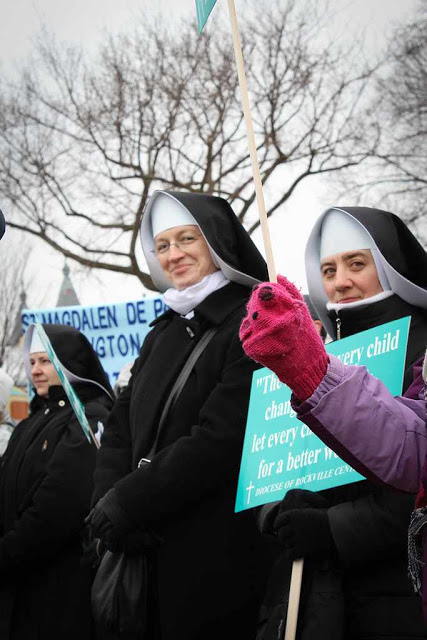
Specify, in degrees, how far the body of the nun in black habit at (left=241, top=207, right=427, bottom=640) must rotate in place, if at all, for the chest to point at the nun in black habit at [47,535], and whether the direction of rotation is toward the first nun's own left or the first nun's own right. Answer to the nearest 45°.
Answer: approximately 90° to the first nun's own right

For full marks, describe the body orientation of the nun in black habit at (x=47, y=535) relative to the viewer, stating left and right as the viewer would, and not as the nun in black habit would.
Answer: facing the viewer and to the left of the viewer

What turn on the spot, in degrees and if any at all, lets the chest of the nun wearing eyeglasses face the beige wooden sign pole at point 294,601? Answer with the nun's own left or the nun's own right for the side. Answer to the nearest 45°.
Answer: approximately 90° to the nun's own left

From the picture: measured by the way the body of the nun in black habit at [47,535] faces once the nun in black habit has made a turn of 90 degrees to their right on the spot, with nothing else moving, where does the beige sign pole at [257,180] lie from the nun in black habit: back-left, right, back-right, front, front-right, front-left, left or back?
back-left

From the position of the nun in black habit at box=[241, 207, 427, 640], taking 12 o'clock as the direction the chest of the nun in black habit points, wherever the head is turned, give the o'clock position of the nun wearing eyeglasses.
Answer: The nun wearing eyeglasses is roughly at 3 o'clock from the nun in black habit.

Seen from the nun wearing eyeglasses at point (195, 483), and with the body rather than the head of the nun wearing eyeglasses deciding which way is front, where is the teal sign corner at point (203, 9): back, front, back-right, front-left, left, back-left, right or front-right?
front-left

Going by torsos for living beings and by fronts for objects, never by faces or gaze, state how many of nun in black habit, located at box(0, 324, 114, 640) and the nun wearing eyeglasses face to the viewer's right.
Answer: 0

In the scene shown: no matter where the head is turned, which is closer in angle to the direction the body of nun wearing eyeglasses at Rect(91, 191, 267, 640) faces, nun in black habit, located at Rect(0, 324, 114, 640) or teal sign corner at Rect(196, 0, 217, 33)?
the teal sign corner

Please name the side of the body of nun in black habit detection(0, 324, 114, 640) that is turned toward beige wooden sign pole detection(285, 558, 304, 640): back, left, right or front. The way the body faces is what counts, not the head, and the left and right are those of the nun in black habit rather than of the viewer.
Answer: left

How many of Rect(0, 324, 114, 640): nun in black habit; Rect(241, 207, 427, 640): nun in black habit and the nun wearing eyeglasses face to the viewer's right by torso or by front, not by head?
0
